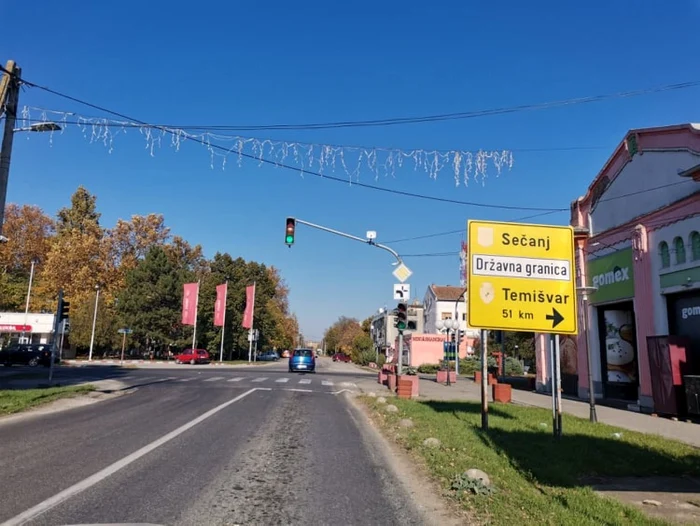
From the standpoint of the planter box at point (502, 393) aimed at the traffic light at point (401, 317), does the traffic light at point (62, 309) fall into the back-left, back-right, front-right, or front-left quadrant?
front-left

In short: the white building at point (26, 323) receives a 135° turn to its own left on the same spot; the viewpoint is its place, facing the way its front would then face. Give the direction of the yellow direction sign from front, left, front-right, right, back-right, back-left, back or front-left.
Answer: back-right

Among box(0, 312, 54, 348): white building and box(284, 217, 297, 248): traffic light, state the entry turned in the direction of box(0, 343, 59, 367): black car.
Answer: the white building

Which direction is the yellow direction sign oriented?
toward the camera

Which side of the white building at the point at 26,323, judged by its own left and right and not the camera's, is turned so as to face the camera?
front

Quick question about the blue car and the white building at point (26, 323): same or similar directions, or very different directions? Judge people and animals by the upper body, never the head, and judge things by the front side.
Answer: very different directions

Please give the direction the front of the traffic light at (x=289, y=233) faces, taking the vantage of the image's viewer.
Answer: facing the viewer

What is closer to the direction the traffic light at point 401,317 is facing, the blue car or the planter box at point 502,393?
the planter box

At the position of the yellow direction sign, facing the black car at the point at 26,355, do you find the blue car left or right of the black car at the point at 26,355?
right

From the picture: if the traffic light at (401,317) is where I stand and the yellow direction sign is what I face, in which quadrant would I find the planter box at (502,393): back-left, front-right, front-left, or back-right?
front-left
